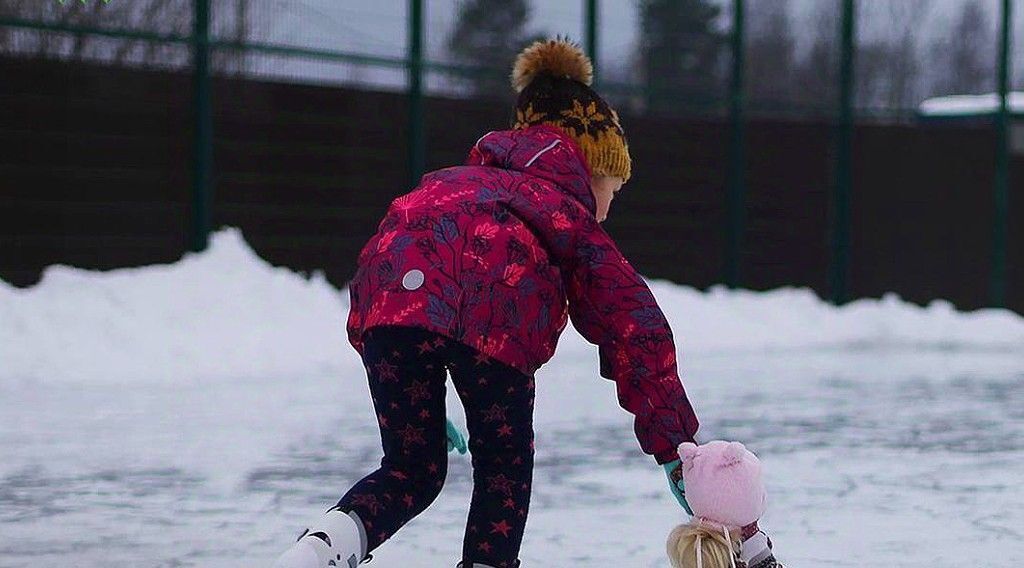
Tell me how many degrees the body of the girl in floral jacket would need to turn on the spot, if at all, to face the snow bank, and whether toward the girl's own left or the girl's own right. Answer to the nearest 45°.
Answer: approximately 45° to the girl's own left

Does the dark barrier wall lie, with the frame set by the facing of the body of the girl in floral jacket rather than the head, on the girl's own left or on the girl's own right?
on the girl's own left

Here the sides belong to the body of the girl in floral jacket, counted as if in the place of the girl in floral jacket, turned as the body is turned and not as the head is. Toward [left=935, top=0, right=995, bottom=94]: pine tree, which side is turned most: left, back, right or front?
front

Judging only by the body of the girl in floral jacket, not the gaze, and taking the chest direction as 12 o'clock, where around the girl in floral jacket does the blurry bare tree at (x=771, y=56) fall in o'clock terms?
The blurry bare tree is roughly at 11 o'clock from the girl in floral jacket.

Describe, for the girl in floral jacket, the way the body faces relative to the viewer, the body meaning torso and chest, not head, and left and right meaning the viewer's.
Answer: facing away from the viewer and to the right of the viewer

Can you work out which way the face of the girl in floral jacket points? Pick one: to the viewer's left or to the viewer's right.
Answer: to the viewer's right

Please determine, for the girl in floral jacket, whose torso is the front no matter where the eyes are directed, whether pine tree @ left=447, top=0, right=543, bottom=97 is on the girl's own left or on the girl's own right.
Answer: on the girl's own left

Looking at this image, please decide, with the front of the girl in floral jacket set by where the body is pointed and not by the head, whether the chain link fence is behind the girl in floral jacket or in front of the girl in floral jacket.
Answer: in front

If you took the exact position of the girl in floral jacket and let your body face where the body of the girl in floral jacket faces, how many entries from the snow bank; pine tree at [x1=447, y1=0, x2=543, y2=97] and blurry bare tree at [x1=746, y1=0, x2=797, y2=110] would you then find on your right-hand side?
0

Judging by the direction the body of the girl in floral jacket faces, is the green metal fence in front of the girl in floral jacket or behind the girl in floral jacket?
in front
